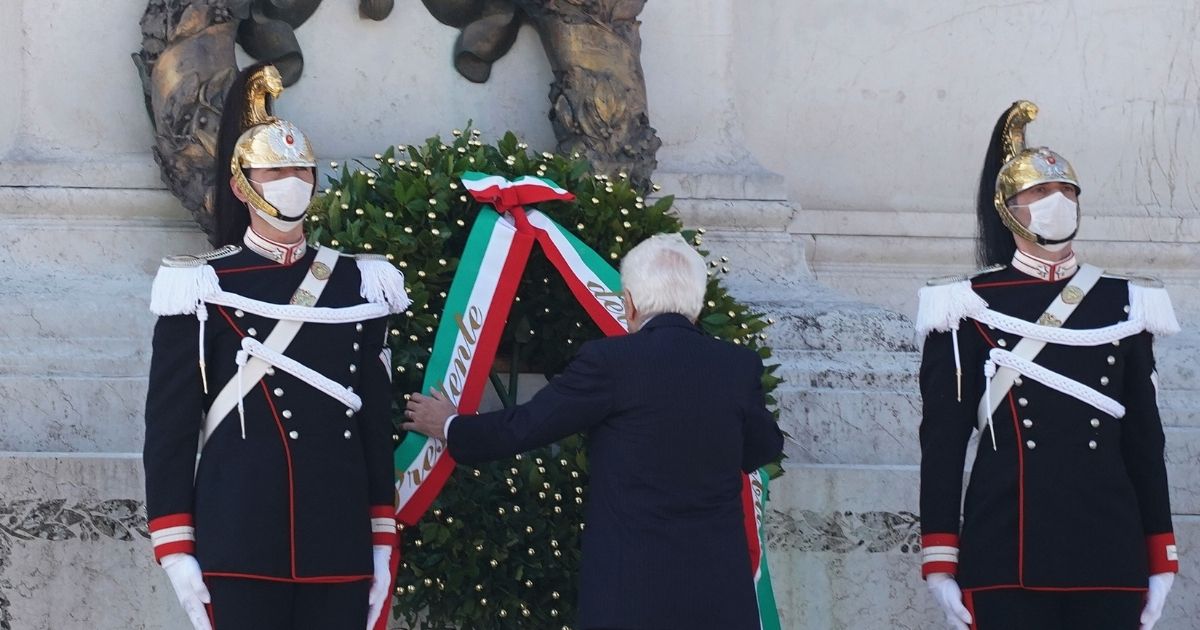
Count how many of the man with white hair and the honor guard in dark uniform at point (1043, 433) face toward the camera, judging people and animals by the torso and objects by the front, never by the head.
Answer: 1

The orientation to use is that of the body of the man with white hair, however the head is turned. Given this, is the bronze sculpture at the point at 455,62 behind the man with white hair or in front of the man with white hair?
in front

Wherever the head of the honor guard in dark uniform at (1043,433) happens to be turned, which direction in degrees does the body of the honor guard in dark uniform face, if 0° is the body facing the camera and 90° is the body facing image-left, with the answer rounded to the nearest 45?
approximately 0°

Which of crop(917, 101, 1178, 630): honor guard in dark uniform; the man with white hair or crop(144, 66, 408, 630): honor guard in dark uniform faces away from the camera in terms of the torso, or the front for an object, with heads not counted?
the man with white hair

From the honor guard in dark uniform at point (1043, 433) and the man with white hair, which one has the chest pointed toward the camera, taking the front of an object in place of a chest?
the honor guard in dark uniform

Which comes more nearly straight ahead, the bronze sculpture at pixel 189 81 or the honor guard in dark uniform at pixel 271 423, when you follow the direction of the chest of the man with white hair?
the bronze sculpture

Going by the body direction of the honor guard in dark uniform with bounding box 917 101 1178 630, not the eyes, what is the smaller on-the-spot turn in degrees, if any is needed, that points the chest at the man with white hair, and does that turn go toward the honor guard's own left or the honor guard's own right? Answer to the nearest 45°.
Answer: approximately 45° to the honor guard's own right

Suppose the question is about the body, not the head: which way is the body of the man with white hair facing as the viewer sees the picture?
away from the camera

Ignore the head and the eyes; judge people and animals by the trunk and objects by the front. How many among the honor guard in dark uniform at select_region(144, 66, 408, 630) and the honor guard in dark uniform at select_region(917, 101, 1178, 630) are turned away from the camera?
0

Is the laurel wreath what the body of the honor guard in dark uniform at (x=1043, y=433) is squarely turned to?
no

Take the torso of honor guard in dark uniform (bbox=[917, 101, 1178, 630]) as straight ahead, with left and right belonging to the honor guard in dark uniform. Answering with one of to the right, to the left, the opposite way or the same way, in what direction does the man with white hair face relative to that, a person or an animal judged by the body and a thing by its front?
the opposite way

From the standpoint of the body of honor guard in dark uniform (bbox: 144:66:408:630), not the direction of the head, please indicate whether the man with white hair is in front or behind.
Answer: in front

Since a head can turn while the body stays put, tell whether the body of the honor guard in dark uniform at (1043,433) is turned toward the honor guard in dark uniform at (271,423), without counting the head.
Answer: no
